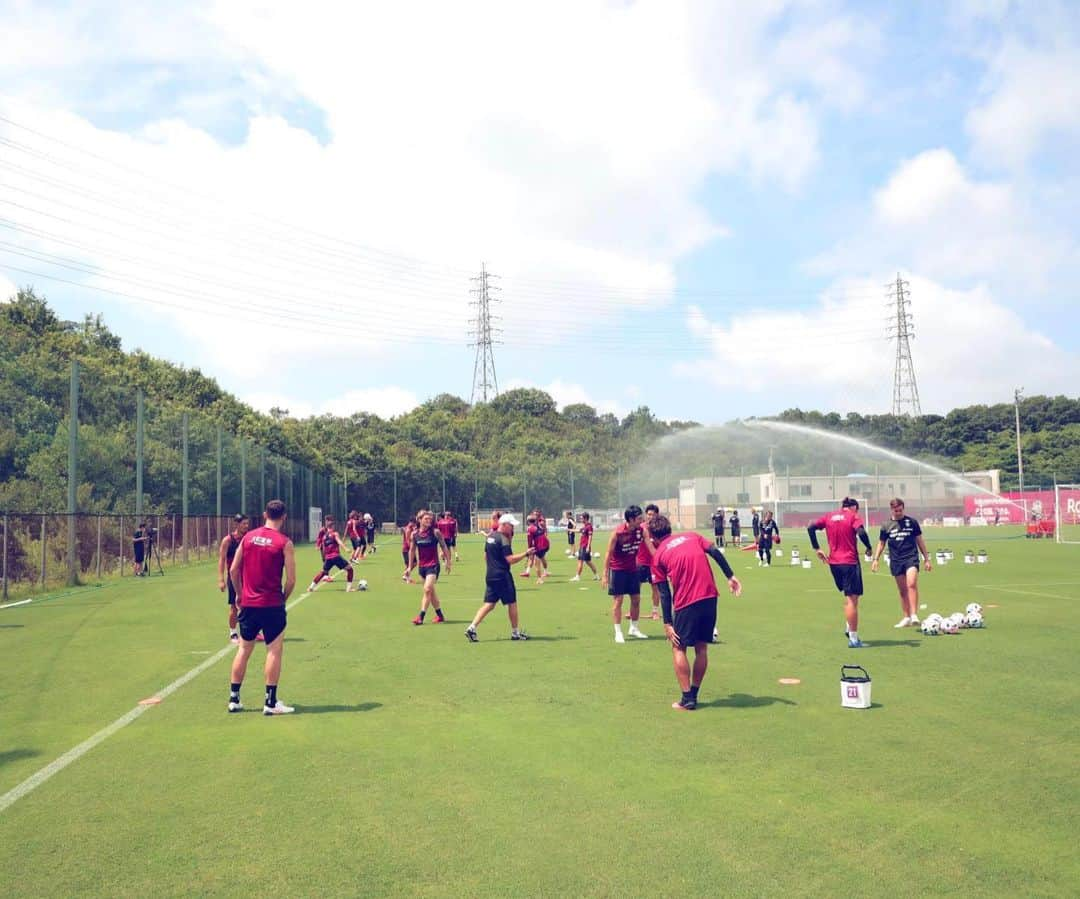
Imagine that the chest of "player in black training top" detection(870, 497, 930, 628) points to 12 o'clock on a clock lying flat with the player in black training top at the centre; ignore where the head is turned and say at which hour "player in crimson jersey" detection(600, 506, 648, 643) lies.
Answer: The player in crimson jersey is roughly at 2 o'clock from the player in black training top.

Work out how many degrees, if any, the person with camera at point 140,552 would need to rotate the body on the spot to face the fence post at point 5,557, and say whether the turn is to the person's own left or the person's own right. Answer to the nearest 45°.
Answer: approximately 90° to the person's own right

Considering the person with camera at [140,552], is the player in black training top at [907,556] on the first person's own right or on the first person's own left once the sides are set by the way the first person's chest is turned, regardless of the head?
on the first person's own right

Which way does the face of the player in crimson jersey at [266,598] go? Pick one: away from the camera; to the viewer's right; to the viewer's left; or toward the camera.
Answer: away from the camera

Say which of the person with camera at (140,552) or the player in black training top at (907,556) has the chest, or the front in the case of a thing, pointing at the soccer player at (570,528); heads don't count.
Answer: the person with camera

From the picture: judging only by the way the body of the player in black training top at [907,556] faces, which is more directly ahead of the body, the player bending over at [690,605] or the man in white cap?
the player bending over

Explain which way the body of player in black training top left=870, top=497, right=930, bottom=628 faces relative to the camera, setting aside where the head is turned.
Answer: toward the camera

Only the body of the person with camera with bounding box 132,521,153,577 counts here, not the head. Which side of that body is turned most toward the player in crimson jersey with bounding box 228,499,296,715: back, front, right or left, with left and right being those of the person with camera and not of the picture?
right

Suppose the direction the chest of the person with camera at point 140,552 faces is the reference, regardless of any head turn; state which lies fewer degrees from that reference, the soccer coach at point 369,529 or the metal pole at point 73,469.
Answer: the soccer coach

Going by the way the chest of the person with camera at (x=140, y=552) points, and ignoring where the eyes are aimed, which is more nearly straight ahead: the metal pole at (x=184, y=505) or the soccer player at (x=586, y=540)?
the soccer player

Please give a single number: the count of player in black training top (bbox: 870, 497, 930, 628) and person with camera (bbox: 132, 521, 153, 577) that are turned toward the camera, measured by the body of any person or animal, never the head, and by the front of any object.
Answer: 1

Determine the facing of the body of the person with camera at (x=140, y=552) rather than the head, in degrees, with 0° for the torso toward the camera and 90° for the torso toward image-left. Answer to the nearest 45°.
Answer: approximately 270°
